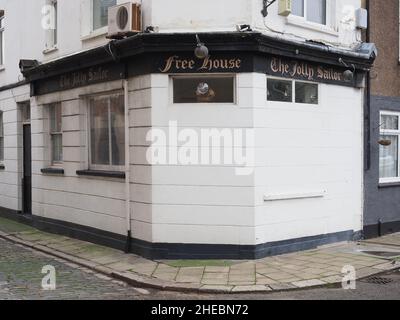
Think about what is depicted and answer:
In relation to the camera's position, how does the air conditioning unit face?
facing the viewer and to the left of the viewer

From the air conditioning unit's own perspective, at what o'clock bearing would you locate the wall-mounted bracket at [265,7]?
The wall-mounted bracket is roughly at 8 o'clock from the air conditioning unit.

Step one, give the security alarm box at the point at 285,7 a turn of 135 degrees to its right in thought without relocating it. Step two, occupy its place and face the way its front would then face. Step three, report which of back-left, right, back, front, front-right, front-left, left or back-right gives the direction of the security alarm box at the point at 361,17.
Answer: back-right

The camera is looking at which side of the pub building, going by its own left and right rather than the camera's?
front

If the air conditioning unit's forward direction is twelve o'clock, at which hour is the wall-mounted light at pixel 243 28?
The wall-mounted light is roughly at 8 o'clock from the air conditioning unit.

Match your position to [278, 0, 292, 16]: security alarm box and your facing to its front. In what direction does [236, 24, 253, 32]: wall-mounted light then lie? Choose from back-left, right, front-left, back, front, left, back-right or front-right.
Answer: right

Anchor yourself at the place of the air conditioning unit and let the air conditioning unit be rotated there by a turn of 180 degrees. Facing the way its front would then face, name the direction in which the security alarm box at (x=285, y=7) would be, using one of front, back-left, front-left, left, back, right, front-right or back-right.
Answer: front-right

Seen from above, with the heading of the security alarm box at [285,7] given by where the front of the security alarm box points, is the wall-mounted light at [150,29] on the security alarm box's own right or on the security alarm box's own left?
on the security alarm box's own right

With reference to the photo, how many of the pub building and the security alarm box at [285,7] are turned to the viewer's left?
0

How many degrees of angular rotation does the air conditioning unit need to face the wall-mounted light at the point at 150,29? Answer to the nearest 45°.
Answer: approximately 90° to its left

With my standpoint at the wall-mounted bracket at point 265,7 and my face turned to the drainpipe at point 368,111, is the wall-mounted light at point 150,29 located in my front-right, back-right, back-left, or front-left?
back-left

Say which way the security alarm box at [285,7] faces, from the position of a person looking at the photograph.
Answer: facing the viewer and to the right of the viewer
